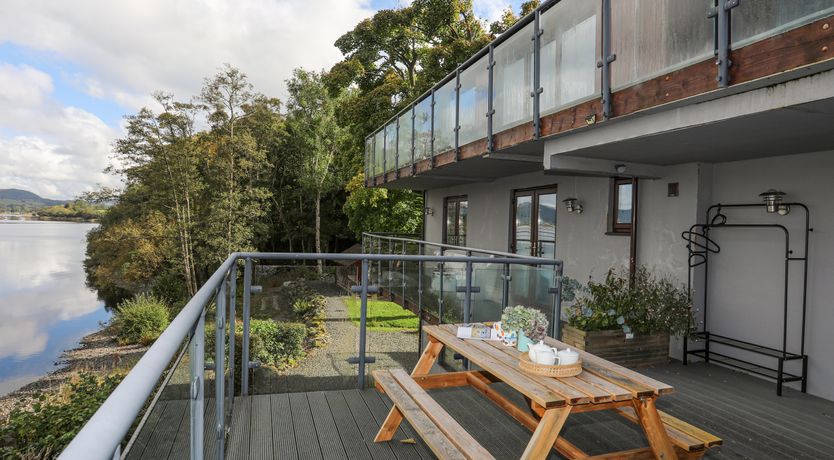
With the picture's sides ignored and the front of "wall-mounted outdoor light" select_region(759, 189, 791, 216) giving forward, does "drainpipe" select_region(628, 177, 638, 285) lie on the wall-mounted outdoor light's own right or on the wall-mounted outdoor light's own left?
on the wall-mounted outdoor light's own right

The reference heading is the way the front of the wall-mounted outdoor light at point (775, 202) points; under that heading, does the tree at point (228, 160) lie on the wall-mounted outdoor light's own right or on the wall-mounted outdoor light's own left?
on the wall-mounted outdoor light's own right

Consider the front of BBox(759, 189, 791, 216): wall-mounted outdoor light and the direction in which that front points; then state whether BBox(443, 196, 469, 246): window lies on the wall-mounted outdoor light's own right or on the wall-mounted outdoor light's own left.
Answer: on the wall-mounted outdoor light's own right

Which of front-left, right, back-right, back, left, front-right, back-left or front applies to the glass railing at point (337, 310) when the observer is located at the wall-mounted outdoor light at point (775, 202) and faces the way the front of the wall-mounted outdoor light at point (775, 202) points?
front

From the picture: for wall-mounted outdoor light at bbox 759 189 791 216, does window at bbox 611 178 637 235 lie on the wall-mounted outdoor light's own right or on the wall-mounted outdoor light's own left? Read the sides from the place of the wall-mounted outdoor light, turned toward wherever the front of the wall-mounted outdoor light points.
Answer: on the wall-mounted outdoor light's own right

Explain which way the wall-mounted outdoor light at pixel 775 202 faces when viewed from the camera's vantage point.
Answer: facing the viewer and to the left of the viewer

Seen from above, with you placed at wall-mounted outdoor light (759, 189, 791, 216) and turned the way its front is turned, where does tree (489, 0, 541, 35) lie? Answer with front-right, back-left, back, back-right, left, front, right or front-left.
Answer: right
